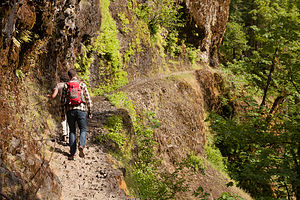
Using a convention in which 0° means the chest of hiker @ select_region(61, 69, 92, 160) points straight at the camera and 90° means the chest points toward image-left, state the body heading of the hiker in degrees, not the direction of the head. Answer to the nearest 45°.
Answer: approximately 180°
